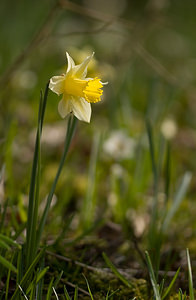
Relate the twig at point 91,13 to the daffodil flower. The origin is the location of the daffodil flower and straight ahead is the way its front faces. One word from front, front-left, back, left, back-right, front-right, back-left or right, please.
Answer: back-left

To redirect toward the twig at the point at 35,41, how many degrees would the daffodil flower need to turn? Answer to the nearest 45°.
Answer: approximately 135° to its left

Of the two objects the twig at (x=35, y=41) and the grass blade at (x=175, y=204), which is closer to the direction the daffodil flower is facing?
the grass blade

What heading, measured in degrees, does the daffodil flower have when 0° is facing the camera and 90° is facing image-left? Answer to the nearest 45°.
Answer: approximately 315°
